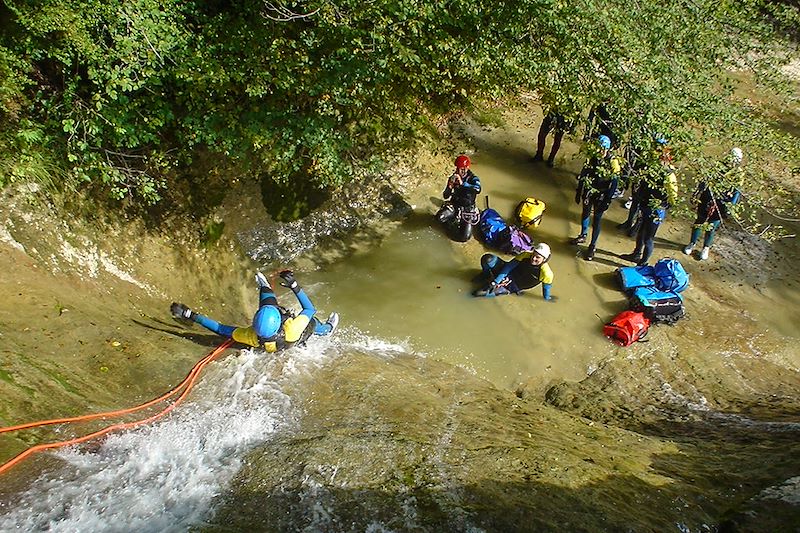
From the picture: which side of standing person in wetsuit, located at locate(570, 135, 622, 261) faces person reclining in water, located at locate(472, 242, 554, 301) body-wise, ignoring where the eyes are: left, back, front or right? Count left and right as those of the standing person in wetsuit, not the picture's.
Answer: front

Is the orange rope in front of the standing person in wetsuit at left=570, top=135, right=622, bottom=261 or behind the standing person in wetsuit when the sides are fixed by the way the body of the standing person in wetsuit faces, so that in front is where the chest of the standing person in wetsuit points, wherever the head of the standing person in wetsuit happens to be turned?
in front

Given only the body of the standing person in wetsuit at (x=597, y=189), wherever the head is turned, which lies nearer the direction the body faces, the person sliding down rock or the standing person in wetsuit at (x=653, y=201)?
the person sliding down rock

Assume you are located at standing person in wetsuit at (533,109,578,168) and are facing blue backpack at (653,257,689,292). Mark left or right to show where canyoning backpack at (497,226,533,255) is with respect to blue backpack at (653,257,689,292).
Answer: right

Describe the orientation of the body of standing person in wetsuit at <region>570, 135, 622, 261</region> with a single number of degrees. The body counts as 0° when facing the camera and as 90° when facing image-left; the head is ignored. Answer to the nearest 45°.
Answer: approximately 45°
